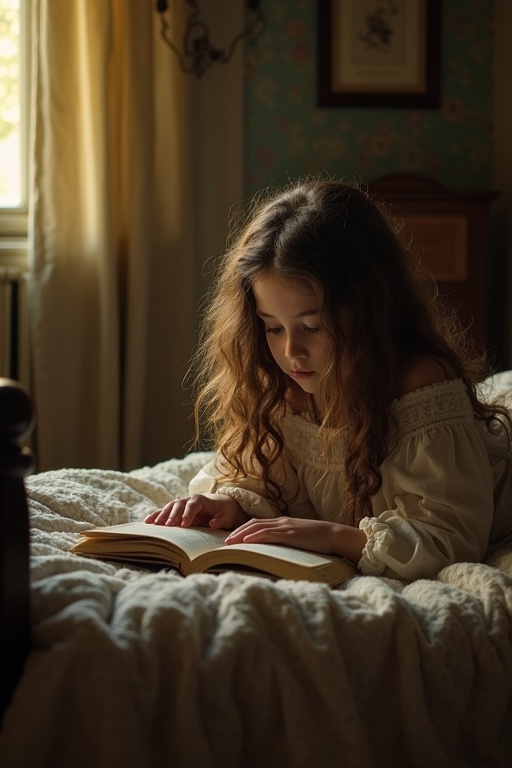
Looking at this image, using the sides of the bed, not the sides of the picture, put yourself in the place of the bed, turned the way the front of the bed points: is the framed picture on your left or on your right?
on your right

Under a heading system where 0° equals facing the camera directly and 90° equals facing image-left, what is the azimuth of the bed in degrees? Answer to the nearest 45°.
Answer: approximately 90°

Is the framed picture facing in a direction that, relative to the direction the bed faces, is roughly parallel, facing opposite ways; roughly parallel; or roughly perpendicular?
roughly perpendicular

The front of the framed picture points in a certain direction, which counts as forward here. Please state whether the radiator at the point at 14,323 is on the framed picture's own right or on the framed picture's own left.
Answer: on the framed picture's own right

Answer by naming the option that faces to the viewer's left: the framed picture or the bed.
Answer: the bed

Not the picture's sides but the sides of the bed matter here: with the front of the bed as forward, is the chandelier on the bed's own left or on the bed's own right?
on the bed's own right

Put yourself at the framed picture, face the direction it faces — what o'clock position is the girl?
The girl is roughly at 12 o'clock from the framed picture.

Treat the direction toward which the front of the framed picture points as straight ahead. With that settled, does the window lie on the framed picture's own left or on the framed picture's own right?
on the framed picture's own right
